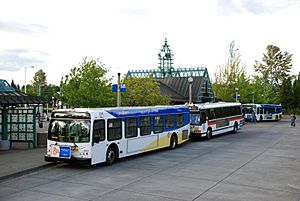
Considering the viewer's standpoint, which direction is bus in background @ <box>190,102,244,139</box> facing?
facing the viewer and to the left of the viewer

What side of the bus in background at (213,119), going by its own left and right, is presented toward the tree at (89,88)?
front

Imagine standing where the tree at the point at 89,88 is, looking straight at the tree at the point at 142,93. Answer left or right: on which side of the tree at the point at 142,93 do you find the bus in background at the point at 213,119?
right

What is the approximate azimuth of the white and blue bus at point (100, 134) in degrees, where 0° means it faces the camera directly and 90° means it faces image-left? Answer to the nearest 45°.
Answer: approximately 45°

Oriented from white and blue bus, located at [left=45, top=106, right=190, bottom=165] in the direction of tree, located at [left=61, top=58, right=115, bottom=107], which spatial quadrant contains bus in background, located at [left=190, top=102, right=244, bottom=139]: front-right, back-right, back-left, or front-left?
front-right

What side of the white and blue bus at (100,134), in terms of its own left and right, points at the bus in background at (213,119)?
back

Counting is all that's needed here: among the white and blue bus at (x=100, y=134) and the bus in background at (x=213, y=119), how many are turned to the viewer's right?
0

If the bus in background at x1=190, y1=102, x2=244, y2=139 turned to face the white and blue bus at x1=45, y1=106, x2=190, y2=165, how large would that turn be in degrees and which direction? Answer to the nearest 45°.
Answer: approximately 45° to its left

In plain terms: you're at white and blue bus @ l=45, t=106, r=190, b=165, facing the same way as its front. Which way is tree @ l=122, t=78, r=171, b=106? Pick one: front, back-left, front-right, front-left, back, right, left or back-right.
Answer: back-right

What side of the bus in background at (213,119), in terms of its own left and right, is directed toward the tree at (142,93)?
right

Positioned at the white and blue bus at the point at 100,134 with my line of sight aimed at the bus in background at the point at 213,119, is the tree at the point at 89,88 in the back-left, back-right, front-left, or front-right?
front-left

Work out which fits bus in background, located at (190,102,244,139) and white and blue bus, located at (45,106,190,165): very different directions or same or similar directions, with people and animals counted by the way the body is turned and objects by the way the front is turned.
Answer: same or similar directions
